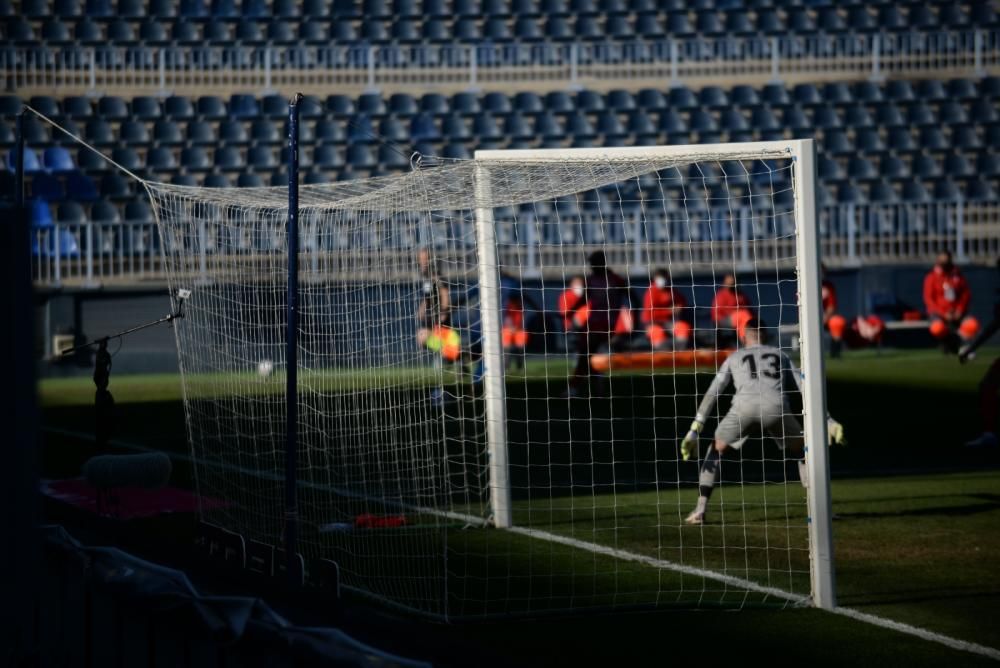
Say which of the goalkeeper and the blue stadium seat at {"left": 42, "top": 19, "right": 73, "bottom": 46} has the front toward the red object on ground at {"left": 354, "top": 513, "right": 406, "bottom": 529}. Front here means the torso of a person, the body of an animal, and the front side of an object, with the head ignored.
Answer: the blue stadium seat

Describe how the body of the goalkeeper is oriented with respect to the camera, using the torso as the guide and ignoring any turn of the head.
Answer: away from the camera

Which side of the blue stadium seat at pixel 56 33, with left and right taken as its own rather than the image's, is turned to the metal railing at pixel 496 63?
left

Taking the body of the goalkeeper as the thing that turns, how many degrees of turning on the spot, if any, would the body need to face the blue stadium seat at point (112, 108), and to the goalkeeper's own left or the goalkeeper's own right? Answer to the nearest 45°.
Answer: approximately 45° to the goalkeeper's own left

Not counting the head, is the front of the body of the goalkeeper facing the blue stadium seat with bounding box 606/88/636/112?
yes

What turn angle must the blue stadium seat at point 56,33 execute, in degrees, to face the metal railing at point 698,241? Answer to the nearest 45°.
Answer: approximately 45° to its left

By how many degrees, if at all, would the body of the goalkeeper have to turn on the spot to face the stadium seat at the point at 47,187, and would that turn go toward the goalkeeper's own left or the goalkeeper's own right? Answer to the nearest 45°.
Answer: approximately 45° to the goalkeeper's own left

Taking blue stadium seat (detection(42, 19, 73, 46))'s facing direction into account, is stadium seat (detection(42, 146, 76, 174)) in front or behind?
in front

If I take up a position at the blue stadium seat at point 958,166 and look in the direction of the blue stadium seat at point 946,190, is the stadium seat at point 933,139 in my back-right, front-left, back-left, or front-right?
back-right

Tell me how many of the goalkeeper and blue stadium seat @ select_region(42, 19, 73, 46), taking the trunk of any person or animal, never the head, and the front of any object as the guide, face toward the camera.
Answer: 1

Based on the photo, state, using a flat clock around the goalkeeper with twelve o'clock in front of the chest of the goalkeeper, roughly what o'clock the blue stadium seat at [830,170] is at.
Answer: The blue stadium seat is roughly at 12 o'clock from the goalkeeper.

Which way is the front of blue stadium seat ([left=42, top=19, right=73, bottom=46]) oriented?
toward the camera

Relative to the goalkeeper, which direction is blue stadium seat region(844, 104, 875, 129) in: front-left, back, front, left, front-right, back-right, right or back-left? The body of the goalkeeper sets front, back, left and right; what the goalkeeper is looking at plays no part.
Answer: front

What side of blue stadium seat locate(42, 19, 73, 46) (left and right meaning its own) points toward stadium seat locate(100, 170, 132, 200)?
front

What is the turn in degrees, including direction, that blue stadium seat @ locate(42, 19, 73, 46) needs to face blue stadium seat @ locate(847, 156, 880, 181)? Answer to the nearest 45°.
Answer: approximately 90° to its left

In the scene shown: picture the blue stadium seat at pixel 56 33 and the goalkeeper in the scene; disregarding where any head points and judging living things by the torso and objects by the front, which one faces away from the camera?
the goalkeeper
